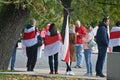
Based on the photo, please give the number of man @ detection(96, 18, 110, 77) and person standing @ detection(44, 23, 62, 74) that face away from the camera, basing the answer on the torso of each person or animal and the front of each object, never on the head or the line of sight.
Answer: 1

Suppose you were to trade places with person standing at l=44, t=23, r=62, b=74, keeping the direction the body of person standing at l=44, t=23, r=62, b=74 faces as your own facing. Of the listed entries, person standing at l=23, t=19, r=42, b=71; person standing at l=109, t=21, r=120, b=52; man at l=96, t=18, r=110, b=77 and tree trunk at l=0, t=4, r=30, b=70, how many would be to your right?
2

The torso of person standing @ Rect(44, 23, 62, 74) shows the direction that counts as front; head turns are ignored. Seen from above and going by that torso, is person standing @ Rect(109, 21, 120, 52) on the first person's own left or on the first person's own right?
on the first person's own right

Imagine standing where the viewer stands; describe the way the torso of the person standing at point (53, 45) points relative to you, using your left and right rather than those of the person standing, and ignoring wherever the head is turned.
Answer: facing away from the viewer

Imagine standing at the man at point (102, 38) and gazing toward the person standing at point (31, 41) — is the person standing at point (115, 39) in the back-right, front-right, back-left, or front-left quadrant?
back-right
